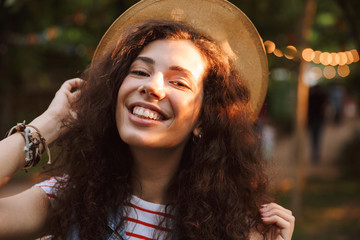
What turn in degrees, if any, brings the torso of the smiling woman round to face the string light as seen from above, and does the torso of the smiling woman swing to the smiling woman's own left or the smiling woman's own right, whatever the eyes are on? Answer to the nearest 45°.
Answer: approximately 135° to the smiling woman's own left

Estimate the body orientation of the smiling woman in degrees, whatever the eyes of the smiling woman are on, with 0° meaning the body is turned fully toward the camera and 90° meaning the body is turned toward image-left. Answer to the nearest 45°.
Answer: approximately 0°

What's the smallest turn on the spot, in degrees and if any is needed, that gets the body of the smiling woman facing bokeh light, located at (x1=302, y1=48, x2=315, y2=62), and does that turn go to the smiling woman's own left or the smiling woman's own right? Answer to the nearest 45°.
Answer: approximately 135° to the smiling woman's own left
